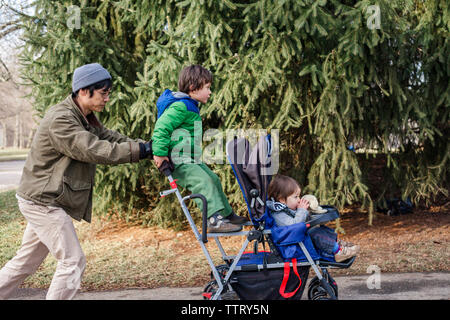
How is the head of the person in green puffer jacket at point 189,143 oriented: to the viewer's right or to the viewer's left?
to the viewer's right

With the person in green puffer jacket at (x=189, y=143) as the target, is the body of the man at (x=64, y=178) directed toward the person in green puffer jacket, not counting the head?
yes

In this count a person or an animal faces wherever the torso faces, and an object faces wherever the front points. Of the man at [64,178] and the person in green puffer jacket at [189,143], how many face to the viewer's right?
2

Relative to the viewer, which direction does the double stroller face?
to the viewer's right

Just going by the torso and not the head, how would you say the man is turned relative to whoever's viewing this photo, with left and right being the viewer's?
facing to the right of the viewer

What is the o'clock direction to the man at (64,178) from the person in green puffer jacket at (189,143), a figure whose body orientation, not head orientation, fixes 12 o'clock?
The man is roughly at 5 o'clock from the person in green puffer jacket.

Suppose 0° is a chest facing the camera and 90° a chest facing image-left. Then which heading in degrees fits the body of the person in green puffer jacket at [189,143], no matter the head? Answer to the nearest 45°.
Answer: approximately 270°

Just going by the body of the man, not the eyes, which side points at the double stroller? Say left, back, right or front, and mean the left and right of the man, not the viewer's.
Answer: front
